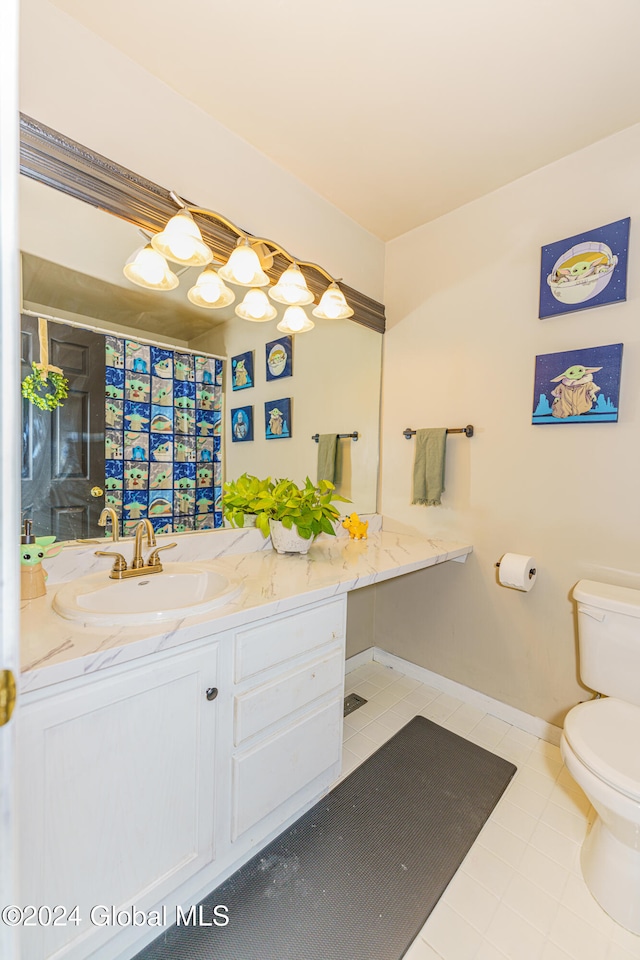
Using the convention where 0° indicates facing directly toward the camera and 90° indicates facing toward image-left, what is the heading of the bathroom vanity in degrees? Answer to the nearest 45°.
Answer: approximately 315°
